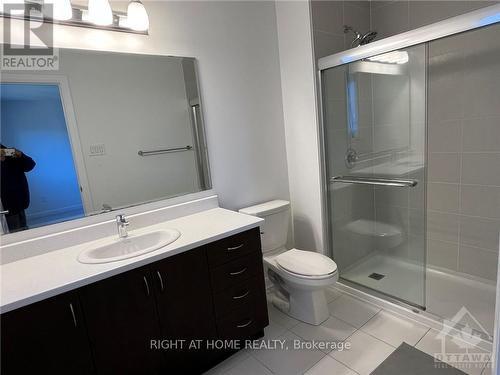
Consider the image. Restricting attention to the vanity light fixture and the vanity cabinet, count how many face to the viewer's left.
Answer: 0

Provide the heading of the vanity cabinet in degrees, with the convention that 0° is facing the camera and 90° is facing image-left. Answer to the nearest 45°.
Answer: approximately 315°

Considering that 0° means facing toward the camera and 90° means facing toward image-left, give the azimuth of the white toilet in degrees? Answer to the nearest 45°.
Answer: approximately 315°

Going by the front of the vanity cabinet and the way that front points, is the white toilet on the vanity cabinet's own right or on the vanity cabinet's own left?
on the vanity cabinet's own left

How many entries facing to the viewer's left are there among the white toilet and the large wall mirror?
0

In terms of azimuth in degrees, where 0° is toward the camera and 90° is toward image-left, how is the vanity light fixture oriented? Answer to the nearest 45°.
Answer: approximately 315°

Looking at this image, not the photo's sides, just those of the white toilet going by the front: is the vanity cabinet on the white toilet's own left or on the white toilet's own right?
on the white toilet's own right
